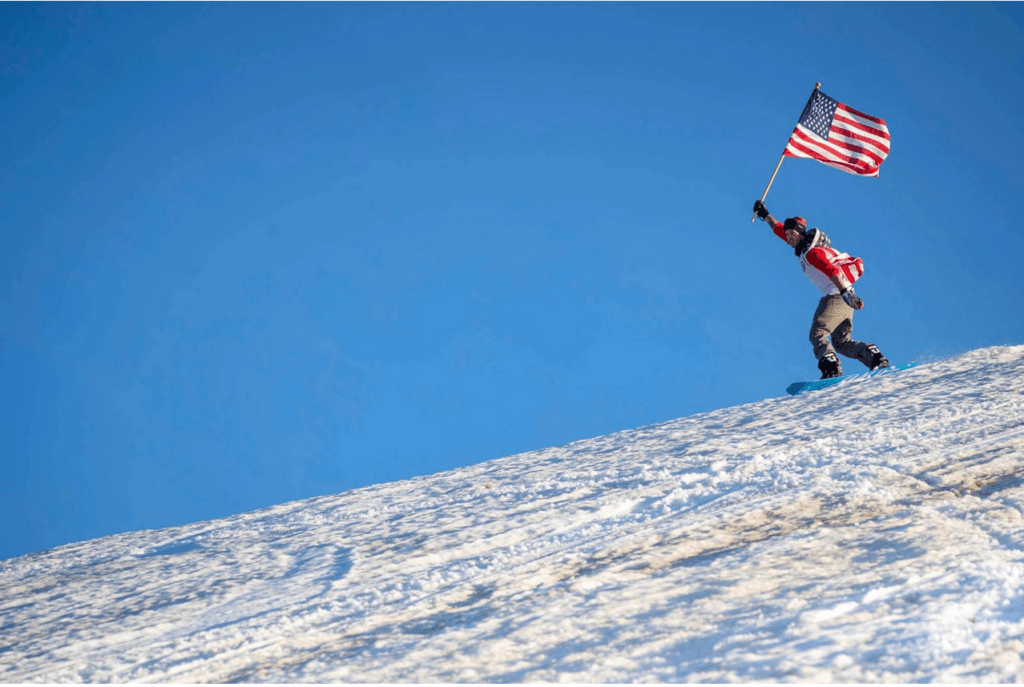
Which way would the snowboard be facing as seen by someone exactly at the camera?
facing to the left of the viewer
